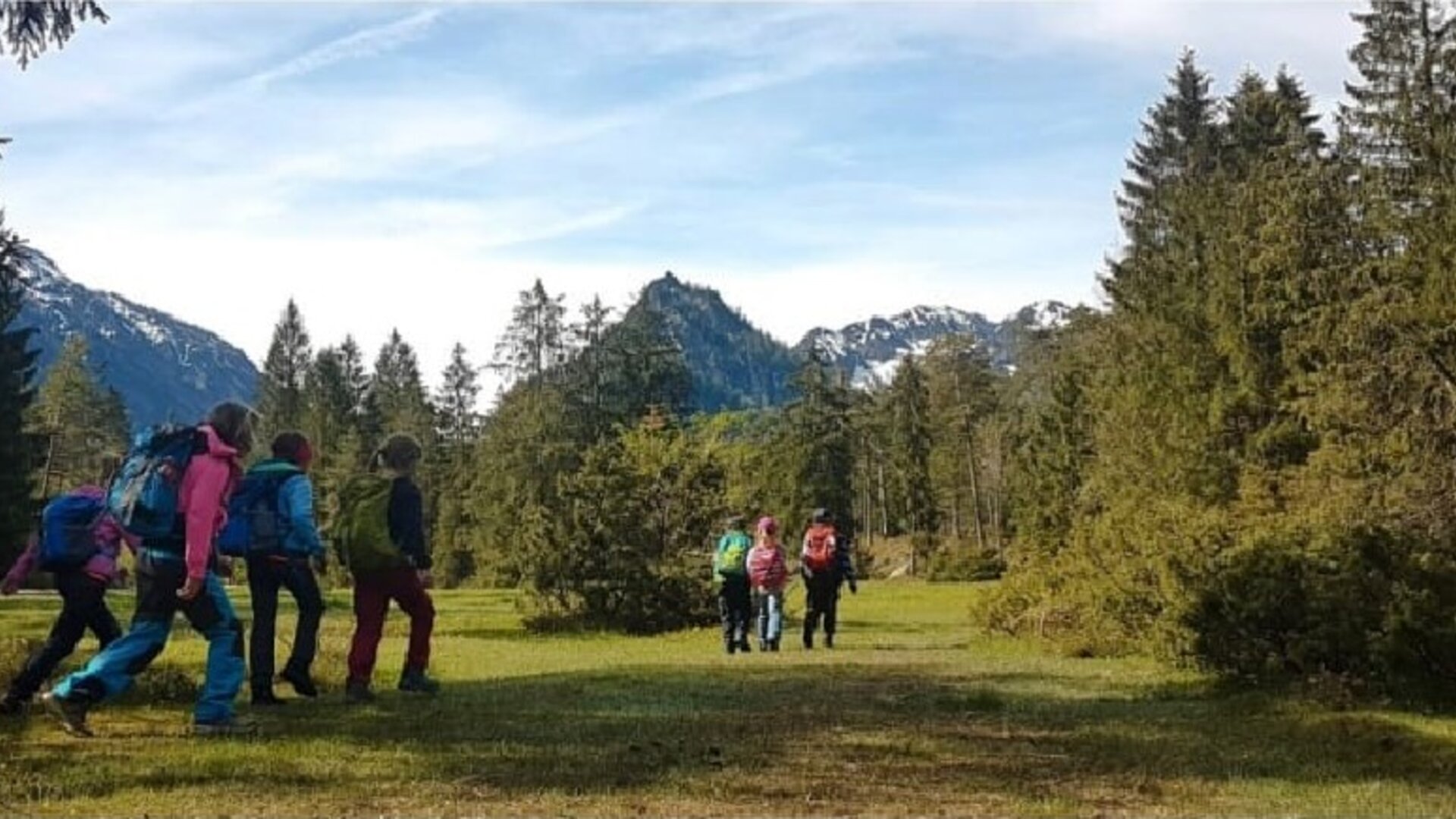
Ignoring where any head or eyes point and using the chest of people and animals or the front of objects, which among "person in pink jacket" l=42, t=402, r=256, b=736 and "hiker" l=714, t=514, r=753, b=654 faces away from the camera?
the hiker

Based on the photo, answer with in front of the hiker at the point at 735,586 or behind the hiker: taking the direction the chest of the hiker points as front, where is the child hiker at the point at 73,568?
behind

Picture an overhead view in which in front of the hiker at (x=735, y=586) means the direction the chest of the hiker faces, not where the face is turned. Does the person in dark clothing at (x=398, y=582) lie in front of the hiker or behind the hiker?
behind

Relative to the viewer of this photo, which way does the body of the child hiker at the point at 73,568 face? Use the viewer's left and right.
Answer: facing away from the viewer and to the right of the viewer

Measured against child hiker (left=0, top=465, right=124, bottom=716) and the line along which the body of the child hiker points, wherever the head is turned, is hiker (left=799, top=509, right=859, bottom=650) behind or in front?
in front

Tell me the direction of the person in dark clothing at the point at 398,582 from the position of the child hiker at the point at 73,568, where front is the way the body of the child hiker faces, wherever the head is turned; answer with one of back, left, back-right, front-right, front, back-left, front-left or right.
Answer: front-right

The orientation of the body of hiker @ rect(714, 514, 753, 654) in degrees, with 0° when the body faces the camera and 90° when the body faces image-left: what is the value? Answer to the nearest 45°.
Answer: approximately 180°

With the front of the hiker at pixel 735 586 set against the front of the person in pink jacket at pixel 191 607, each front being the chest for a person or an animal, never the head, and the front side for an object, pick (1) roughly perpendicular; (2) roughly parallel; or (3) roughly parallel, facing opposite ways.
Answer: roughly perpendicular
